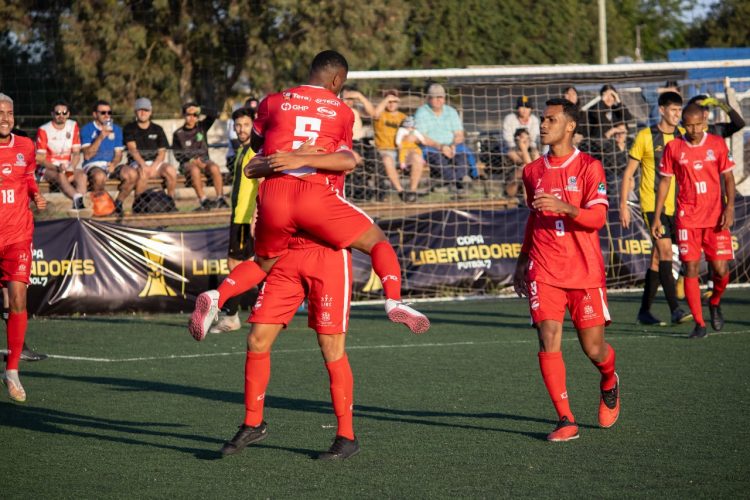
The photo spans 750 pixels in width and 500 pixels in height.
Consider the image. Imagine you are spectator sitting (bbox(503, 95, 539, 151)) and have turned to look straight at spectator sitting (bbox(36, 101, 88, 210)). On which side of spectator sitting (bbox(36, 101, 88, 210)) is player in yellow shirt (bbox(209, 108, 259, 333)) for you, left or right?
left

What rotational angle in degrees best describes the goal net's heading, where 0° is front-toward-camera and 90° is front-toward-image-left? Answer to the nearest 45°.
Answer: approximately 0°

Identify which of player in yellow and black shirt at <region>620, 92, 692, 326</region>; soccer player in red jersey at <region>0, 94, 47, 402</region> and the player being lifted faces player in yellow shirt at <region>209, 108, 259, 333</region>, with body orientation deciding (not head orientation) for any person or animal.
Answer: the player being lifted

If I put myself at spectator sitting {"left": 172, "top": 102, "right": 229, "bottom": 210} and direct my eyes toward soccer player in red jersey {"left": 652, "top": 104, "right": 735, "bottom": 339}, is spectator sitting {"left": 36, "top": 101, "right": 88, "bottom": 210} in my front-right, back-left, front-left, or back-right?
back-right

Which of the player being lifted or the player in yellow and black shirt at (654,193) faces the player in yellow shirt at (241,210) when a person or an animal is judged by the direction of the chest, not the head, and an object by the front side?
the player being lifted

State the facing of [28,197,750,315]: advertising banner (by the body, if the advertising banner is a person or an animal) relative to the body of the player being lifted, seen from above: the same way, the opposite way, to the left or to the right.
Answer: the opposite way

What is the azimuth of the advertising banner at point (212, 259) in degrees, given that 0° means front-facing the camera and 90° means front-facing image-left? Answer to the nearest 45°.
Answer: approximately 0°

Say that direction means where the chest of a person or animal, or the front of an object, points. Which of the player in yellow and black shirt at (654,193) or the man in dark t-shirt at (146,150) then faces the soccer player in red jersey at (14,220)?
the man in dark t-shirt

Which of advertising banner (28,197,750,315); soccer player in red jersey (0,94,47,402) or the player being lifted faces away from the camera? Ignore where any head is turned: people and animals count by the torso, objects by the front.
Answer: the player being lifted
